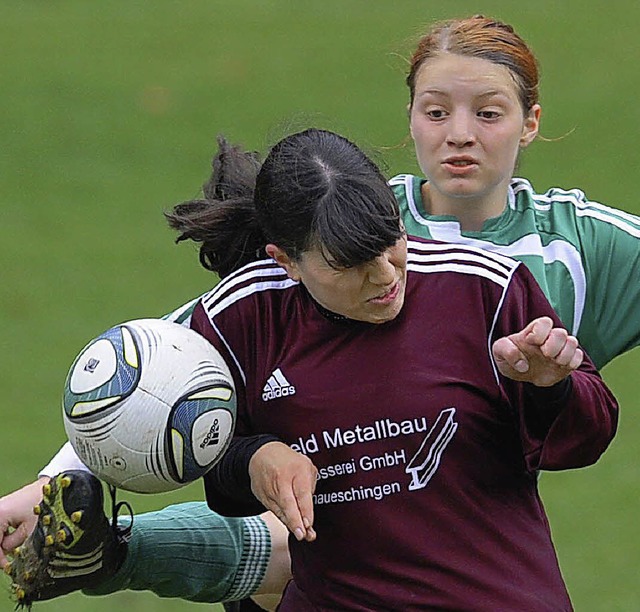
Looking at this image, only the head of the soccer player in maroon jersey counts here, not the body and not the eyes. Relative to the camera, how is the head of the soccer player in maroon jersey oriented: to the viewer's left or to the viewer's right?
to the viewer's right

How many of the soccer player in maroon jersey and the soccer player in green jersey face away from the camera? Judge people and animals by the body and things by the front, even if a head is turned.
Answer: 0

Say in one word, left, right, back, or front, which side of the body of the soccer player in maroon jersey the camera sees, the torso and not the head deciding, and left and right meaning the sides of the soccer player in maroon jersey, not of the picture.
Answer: front

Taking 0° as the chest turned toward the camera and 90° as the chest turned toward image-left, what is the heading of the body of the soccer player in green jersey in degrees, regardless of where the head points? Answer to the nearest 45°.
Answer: approximately 45°

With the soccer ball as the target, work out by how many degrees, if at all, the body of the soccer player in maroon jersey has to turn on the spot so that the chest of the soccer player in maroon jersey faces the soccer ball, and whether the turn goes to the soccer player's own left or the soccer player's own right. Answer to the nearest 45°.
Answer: approximately 90° to the soccer player's own right
